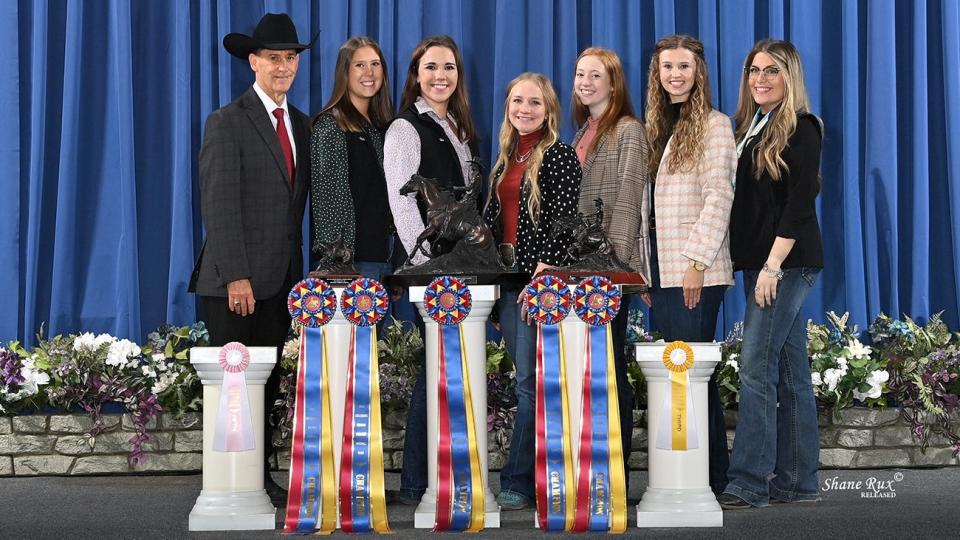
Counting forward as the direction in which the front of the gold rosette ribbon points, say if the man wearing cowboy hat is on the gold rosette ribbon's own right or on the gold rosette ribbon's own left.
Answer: on the gold rosette ribbon's own right

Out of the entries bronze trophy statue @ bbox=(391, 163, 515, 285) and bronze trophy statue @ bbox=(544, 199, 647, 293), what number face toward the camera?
0

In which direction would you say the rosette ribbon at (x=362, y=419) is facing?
toward the camera

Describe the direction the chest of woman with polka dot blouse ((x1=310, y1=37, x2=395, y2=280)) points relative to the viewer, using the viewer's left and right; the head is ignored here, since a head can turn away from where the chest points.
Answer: facing the viewer and to the right of the viewer

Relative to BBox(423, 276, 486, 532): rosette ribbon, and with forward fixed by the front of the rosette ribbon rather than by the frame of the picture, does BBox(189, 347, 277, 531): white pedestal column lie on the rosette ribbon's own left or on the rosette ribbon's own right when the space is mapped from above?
on the rosette ribbon's own right

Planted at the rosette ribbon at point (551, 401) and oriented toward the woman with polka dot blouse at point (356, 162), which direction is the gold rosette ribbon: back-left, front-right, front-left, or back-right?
back-right

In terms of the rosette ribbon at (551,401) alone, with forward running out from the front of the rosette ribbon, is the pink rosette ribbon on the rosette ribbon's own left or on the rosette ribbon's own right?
on the rosette ribbon's own right

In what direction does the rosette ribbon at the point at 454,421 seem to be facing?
toward the camera
